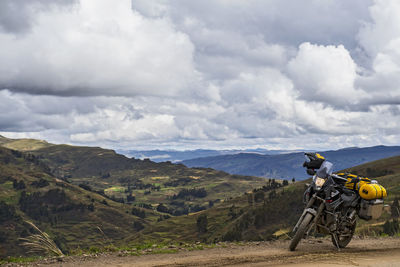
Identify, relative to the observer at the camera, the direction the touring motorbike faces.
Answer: facing the viewer and to the left of the viewer

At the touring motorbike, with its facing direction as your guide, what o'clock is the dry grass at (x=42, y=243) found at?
The dry grass is roughly at 1 o'clock from the touring motorbike.
